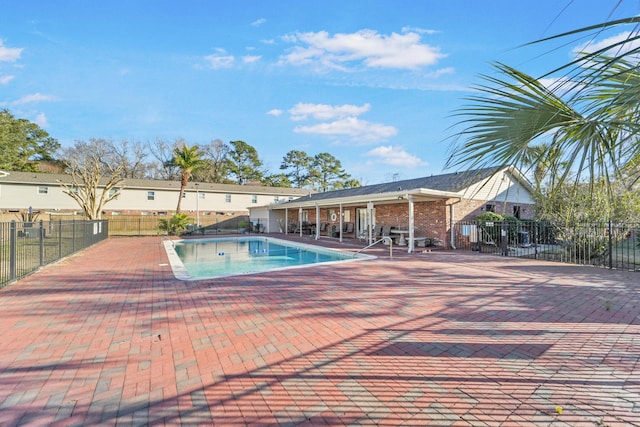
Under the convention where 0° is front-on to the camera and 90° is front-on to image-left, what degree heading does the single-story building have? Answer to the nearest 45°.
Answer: approximately 45°

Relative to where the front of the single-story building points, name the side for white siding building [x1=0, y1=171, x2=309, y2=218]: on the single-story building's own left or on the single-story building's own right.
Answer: on the single-story building's own right

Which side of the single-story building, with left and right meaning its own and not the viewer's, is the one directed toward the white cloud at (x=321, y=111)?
right

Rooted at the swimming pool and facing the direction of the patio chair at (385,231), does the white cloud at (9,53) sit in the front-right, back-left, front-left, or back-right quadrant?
back-left

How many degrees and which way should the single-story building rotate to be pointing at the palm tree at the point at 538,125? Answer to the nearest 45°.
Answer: approximately 45° to its left

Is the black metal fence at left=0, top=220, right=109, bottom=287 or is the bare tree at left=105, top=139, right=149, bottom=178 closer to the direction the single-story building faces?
the black metal fence

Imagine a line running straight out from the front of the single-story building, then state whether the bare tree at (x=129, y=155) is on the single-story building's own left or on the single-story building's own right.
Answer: on the single-story building's own right

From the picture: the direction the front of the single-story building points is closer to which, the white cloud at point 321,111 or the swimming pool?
the swimming pool
